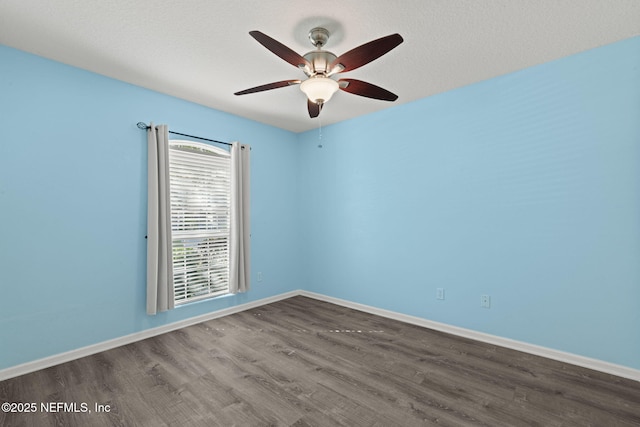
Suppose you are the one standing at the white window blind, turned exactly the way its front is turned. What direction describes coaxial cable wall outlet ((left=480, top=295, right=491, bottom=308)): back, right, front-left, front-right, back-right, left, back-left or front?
front

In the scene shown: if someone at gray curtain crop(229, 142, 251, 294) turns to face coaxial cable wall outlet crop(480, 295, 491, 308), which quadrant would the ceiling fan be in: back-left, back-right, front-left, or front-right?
front-right

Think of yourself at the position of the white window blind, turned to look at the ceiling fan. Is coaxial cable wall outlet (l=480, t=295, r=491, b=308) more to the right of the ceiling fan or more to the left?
left

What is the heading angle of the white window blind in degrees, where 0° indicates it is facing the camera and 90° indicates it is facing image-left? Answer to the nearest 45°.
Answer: approximately 315°

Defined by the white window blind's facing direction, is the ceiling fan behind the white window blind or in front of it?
in front

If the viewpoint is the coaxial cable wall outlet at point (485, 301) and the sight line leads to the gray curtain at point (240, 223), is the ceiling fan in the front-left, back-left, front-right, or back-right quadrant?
front-left

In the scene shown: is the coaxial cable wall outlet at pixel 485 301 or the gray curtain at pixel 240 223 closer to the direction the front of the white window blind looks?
the coaxial cable wall outlet

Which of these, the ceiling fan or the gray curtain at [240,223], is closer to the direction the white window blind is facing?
the ceiling fan

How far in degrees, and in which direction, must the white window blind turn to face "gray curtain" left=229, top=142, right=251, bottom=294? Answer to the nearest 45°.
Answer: approximately 45° to its left
